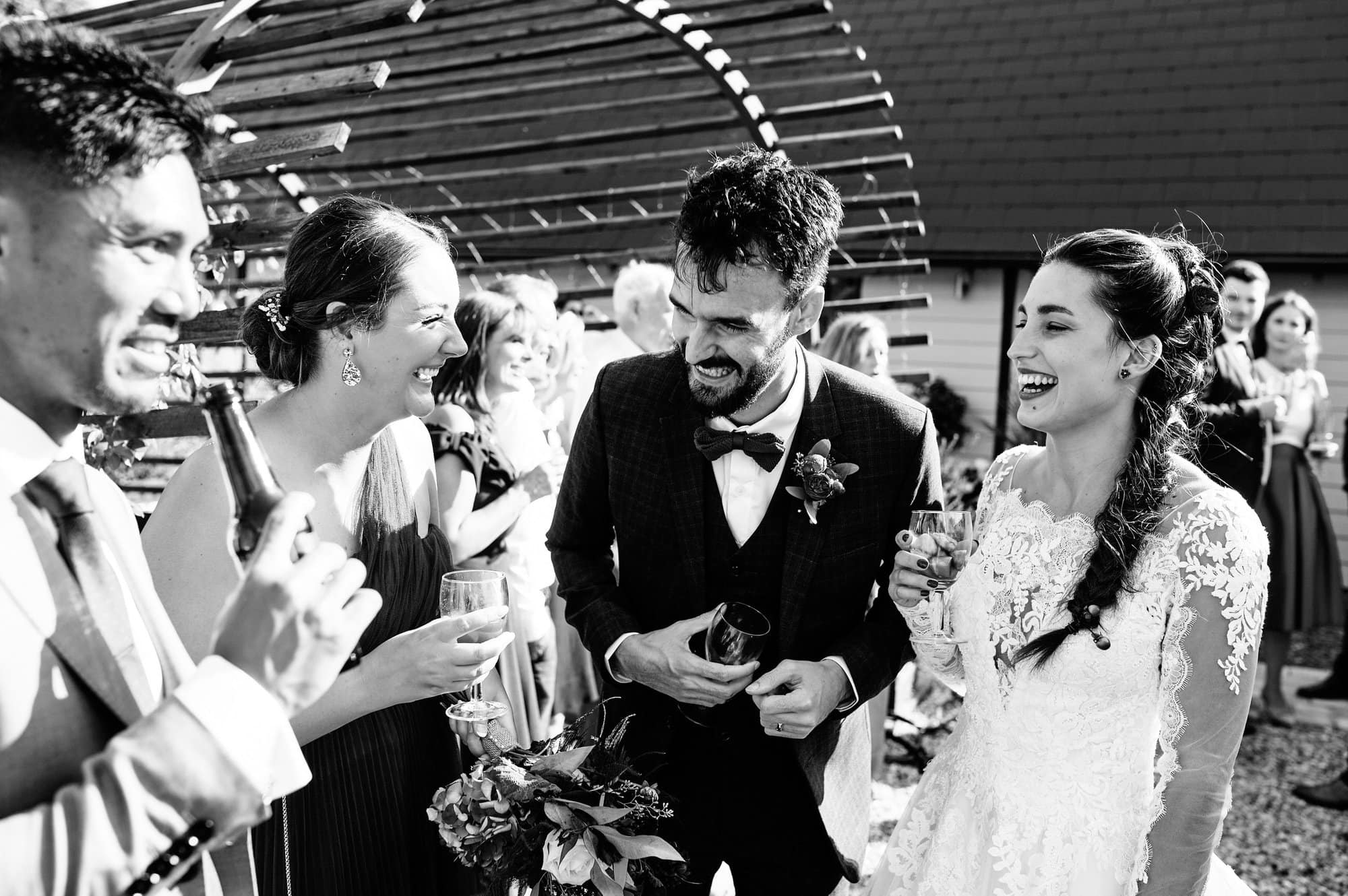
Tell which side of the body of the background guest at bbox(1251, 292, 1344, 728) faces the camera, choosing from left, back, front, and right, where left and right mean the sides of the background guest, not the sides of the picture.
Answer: front

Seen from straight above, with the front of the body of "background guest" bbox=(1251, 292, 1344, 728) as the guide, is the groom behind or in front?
in front

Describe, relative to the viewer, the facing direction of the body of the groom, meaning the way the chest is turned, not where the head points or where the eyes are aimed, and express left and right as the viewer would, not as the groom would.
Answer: facing the viewer

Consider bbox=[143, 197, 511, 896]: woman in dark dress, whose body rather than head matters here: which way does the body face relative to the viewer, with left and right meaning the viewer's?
facing the viewer and to the right of the viewer

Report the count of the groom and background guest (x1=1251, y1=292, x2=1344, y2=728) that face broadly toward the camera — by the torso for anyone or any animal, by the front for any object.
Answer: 2

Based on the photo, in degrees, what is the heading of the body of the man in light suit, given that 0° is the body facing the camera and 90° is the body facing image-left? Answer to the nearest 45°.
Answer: approximately 315°

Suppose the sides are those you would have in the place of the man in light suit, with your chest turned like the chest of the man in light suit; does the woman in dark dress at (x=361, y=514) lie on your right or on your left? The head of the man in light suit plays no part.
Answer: on your left

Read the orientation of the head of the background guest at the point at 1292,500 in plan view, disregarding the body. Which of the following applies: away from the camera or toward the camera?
toward the camera

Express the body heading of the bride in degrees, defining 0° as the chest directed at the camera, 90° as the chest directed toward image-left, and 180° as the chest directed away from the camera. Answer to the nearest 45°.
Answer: approximately 45°

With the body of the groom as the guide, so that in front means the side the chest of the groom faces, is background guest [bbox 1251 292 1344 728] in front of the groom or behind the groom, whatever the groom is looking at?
behind

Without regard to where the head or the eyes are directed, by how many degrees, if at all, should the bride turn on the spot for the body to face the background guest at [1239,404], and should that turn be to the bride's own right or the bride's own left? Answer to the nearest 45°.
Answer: approximately 135° to the bride's own right

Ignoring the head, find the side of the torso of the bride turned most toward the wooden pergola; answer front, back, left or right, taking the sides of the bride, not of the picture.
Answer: right

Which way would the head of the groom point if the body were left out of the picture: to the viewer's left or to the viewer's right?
to the viewer's left
